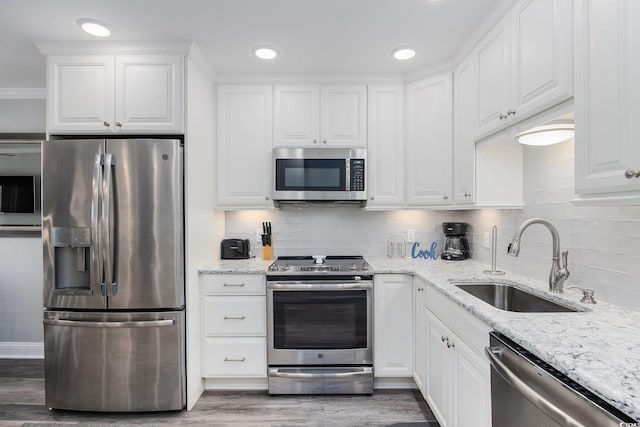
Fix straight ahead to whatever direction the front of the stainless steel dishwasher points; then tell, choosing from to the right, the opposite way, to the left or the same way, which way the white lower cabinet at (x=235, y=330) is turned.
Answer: to the left

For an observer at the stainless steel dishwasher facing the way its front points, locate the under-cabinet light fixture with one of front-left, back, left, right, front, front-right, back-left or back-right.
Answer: back-right

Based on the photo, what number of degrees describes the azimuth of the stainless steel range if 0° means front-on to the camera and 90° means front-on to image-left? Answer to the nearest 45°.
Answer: approximately 0°

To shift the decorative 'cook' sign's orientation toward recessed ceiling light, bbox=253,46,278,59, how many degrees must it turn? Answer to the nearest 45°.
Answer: approximately 45° to its right
